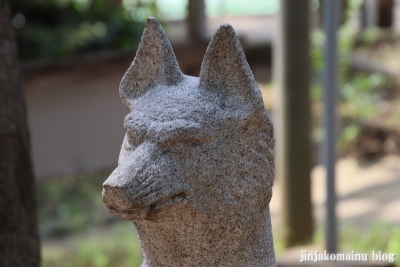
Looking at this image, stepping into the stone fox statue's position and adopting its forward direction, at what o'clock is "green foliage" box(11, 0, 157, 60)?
The green foliage is roughly at 4 o'clock from the stone fox statue.

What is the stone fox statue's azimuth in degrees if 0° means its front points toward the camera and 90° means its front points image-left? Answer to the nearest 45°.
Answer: approximately 45°

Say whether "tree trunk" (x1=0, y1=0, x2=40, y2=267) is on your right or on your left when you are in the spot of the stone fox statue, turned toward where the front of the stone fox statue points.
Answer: on your right

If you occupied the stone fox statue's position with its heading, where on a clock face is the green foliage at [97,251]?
The green foliage is roughly at 4 o'clock from the stone fox statue.

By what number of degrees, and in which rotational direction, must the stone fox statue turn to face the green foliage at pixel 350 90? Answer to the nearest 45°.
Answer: approximately 135° to its right

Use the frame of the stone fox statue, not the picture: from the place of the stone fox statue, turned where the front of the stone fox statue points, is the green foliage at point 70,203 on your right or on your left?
on your right
